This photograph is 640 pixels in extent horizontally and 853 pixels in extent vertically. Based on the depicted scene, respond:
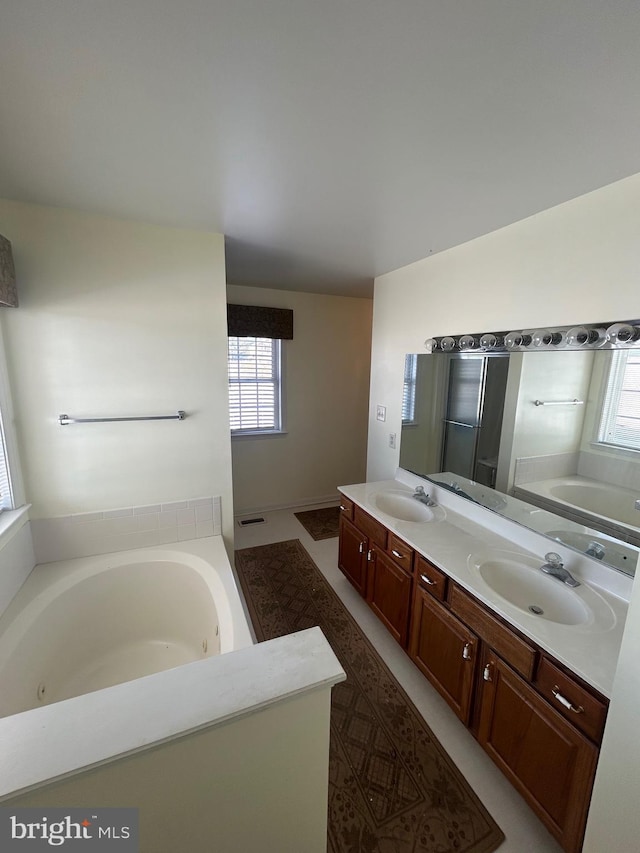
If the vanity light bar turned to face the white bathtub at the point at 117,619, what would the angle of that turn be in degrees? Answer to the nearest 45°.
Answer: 0° — it already faces it

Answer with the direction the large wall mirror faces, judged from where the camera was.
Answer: facing the viewer and to the left of the viewer

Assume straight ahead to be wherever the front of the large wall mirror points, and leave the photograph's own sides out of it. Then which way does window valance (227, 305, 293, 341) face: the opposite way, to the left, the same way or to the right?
to the left

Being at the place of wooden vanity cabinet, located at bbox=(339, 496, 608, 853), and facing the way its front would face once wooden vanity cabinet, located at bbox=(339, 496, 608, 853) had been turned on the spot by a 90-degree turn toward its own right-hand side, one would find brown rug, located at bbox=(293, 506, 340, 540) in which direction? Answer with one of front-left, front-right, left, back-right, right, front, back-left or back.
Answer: front

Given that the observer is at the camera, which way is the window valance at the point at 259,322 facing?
facing the viewer

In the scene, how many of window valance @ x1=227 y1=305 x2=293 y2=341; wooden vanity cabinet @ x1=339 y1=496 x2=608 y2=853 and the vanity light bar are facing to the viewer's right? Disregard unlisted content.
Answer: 0

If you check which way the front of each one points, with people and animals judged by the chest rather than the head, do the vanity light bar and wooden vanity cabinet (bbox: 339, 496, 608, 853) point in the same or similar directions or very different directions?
same or similar directions

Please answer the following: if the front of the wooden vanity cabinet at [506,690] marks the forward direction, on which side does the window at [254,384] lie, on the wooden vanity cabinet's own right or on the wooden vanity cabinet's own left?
on the wooden vanity cabinet's own right

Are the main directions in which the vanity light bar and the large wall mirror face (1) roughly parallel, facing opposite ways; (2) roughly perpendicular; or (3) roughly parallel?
roughly parallel

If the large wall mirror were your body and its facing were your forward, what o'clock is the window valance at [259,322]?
The window valance is roughly at 2 o'clock from the large wall mirror.

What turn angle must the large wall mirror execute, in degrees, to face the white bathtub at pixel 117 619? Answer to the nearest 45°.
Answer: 0° — it already faces it

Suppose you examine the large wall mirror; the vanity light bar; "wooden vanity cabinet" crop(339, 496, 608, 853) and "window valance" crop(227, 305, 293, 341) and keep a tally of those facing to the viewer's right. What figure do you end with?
0
